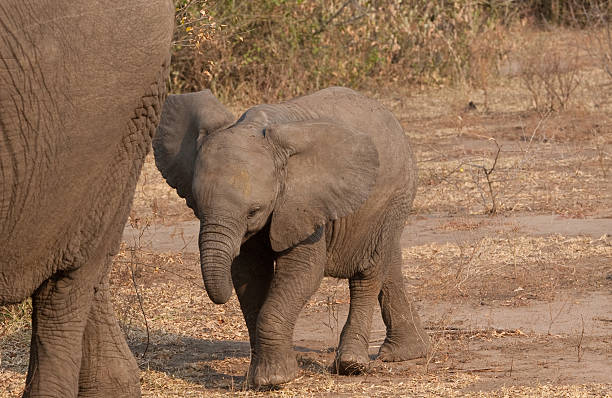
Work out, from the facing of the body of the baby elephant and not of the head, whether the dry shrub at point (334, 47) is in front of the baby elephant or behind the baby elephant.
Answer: behind

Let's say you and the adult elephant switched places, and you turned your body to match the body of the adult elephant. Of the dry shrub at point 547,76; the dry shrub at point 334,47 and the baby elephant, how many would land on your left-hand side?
0

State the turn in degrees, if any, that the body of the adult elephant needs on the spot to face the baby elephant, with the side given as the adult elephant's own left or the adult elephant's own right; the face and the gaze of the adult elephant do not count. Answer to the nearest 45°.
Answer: approximately 135° to the adult elephant's own right

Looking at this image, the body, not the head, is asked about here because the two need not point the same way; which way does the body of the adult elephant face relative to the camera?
to the viewer's left

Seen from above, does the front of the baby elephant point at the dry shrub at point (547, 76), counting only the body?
no

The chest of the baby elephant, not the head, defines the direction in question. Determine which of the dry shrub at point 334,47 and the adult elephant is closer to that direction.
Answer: the adult elephant

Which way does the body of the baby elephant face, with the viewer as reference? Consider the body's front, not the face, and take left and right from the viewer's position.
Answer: facing the viewer and to the left of the viewer

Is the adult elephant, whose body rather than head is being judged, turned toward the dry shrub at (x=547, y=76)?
no

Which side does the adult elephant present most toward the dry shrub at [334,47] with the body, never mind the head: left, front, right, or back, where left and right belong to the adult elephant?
right

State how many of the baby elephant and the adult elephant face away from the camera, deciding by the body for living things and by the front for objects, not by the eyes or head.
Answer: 0
